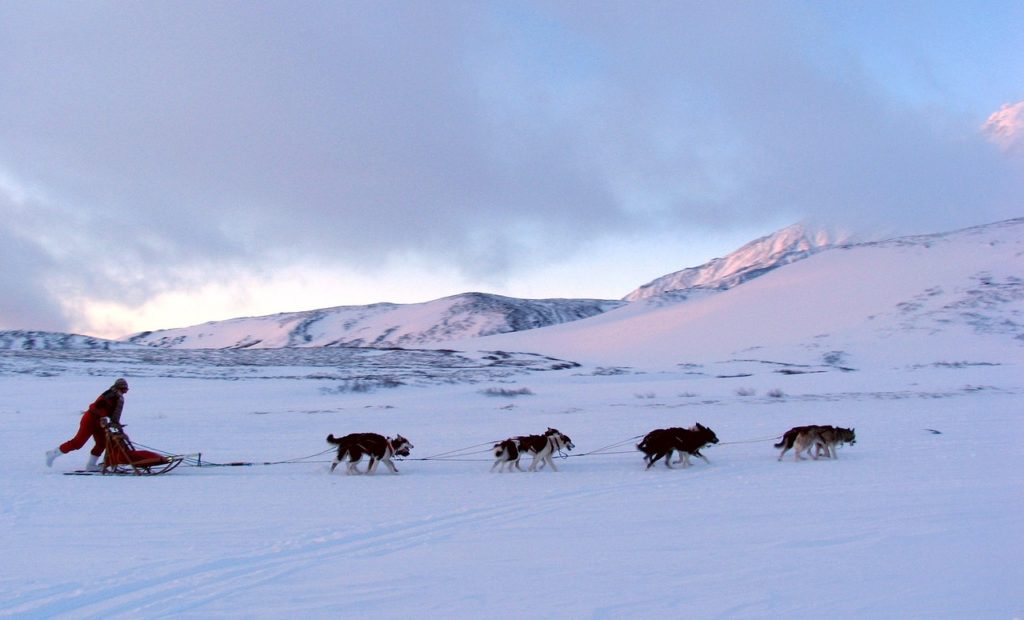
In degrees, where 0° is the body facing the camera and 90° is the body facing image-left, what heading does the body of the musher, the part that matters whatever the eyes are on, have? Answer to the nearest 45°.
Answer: approximately 270°

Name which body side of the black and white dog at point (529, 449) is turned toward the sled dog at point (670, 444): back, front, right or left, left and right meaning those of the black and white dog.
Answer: front

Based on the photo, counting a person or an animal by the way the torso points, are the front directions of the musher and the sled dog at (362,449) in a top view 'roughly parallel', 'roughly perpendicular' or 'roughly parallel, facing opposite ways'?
roughly parallel

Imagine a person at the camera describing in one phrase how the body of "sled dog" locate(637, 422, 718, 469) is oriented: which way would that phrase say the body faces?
to the viewer's right

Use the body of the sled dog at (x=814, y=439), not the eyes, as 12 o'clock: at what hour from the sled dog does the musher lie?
The musher is roughly at 5 o'clock from the sled dog.

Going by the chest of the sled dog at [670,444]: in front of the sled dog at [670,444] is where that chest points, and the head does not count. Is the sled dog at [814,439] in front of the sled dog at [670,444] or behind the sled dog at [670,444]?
in front

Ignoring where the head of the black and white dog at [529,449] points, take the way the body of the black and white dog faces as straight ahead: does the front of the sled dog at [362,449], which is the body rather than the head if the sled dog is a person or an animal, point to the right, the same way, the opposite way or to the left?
the same way

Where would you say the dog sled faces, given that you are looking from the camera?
facing to the right of the viewer

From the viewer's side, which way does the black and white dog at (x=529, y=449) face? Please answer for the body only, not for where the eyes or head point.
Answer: to the viewer's right

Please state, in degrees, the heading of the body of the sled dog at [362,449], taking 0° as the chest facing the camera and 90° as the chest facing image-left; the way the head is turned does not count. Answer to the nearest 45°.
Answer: approximately 270°

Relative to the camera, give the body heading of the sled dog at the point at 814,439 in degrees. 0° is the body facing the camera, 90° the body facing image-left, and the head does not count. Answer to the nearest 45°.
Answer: approximately 270°

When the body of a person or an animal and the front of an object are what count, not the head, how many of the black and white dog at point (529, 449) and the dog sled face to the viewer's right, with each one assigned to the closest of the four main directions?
2

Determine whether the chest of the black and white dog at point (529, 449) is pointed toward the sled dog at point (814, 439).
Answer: yes

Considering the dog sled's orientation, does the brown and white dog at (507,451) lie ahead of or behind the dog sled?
ahead

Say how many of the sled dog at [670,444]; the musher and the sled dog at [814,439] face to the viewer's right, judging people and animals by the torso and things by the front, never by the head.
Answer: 3
